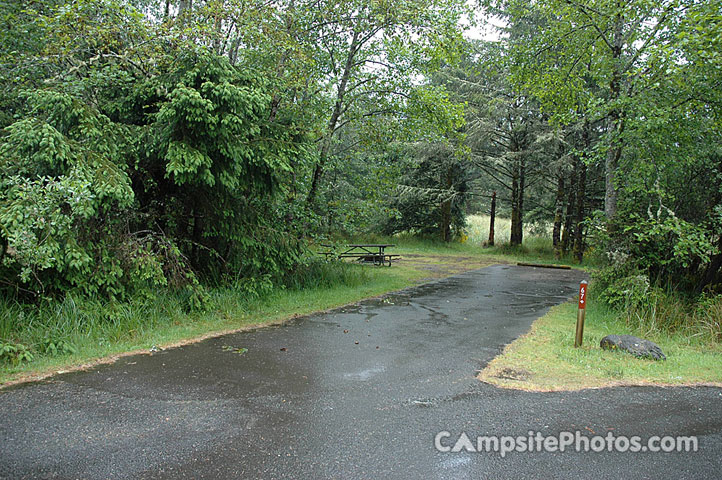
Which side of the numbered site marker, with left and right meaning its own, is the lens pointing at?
front

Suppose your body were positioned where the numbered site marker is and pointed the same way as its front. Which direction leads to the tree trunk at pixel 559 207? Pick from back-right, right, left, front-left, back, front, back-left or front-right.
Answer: back

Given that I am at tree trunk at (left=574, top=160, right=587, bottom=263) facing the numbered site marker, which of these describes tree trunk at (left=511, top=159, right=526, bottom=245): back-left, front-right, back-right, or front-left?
back-right

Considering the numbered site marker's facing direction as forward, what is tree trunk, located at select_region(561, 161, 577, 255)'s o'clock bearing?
The tree trunk is roughly at 6 o'clock from the numbered site marker.

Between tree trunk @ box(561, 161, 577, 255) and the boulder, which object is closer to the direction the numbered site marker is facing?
the boulder

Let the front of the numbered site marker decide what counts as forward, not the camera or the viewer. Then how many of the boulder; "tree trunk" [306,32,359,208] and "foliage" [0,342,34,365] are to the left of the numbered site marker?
1

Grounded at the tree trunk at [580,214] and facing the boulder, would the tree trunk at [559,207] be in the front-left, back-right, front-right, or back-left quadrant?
back-right

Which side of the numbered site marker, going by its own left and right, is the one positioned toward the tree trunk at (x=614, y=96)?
back

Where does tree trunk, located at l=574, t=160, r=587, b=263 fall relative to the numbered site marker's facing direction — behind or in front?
behind

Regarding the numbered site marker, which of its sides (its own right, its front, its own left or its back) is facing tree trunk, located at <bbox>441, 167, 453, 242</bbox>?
back

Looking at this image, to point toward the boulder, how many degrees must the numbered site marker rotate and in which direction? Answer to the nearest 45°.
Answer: approximately 90° to its left

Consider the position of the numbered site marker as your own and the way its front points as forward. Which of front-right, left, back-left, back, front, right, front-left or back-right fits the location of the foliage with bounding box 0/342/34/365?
front-right
